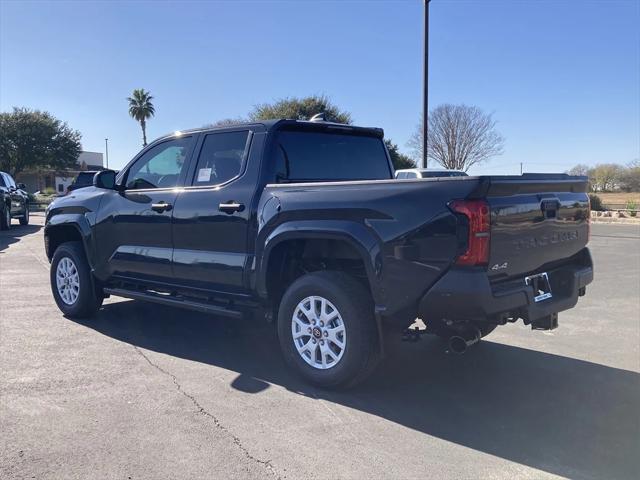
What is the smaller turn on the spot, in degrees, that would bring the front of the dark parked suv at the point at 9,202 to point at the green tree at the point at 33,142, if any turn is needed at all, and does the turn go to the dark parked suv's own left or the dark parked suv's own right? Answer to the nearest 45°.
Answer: approximately 135° to the dark parked suv's own left

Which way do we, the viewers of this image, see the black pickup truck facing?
facing away from the viewer and to the left of the viewer

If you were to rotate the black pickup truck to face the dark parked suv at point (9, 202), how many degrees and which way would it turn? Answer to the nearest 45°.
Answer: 0° — it already faces it

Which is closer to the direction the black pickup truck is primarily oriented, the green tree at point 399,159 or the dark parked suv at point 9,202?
the dark parked suv

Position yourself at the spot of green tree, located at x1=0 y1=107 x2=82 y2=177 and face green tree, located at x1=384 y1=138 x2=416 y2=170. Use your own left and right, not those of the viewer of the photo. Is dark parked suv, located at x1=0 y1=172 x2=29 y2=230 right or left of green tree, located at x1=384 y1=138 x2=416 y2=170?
right

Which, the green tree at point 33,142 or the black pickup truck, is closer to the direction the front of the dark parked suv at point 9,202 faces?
the black pickup truck

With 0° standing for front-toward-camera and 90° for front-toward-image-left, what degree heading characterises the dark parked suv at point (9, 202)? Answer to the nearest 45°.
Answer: approximately 315°

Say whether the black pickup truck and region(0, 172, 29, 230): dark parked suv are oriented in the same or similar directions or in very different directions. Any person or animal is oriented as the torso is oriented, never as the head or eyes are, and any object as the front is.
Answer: very different directions
